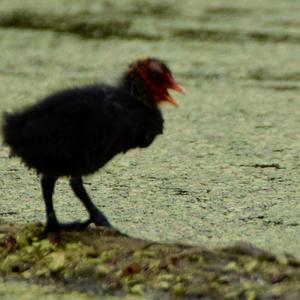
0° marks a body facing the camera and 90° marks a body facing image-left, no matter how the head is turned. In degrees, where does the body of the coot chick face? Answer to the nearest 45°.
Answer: approximately 270°
